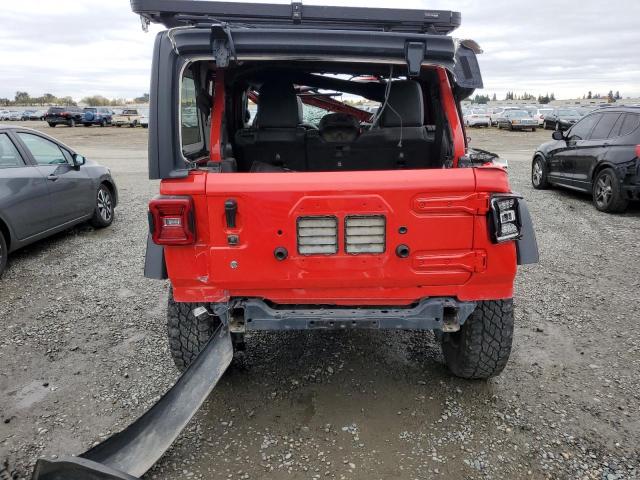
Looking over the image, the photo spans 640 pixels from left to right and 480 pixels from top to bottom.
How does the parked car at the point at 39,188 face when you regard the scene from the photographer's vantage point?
facing away from the viewer and to the right of the viewer

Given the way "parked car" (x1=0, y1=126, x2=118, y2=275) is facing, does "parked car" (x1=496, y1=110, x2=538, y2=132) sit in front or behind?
in front

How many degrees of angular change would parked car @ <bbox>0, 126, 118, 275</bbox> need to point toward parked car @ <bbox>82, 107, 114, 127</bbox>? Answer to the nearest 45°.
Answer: approximately 45° to its left

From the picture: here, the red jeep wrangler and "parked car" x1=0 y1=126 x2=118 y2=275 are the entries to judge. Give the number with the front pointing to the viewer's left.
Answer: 0

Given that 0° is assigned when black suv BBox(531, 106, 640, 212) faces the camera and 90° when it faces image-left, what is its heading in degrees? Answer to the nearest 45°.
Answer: approximately 135°

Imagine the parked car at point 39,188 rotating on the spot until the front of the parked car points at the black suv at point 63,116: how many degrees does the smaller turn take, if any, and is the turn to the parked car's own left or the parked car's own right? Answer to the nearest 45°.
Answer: approximately 45° to the parked car's own left

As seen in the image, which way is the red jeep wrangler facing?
away from the camera

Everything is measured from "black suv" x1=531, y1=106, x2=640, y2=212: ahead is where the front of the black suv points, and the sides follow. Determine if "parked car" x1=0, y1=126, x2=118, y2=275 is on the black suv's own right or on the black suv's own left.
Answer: on the black suv's own left

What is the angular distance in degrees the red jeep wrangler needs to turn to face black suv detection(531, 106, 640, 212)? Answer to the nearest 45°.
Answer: approximately 45° to its right

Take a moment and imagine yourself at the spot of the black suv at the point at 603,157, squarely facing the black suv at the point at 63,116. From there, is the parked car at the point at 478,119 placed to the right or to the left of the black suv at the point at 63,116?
right
